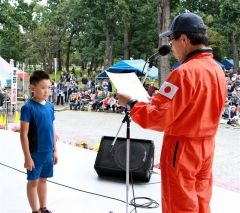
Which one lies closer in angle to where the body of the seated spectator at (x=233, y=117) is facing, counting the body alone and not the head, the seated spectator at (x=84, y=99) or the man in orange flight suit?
the man in orange flight suit

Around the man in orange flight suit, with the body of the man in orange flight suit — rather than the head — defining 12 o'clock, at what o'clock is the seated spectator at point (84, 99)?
The seated spectator is roughly at 1 o'clock from the man in orange flight suit.

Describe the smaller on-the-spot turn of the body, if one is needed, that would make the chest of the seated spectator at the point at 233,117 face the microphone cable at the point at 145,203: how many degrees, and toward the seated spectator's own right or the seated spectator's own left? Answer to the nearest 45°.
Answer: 0° — they already face it

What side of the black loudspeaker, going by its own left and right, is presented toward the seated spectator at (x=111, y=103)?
back

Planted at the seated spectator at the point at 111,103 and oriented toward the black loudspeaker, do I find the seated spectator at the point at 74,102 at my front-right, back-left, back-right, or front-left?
back-right

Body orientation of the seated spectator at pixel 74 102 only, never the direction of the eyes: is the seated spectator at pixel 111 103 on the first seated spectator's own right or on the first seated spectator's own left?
on the first seated spectator's own left

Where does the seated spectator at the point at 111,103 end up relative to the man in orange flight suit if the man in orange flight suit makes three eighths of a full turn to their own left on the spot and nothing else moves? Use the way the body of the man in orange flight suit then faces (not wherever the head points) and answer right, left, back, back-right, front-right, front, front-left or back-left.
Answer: back

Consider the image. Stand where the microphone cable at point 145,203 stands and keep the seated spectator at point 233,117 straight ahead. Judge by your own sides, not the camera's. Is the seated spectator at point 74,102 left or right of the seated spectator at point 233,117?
left

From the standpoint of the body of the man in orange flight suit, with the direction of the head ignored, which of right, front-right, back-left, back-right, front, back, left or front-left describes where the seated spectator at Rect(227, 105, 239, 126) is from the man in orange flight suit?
front-right

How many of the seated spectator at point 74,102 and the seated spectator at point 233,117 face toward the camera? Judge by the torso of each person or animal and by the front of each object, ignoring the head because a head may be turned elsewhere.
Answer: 2

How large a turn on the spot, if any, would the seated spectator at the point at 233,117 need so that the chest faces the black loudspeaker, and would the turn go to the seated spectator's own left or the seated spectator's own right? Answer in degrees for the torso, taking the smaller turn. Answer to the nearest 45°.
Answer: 0° — they already face it

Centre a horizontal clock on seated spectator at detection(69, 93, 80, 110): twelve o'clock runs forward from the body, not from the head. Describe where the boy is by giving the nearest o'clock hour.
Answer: The boy is roughly at 12 o'clock from the seated spectator.

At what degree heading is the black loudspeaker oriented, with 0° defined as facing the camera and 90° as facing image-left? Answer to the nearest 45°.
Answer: approximately 0°

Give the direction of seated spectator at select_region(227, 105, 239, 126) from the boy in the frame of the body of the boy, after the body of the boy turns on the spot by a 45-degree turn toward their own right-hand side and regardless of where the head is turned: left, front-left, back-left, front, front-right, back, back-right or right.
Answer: back-left
